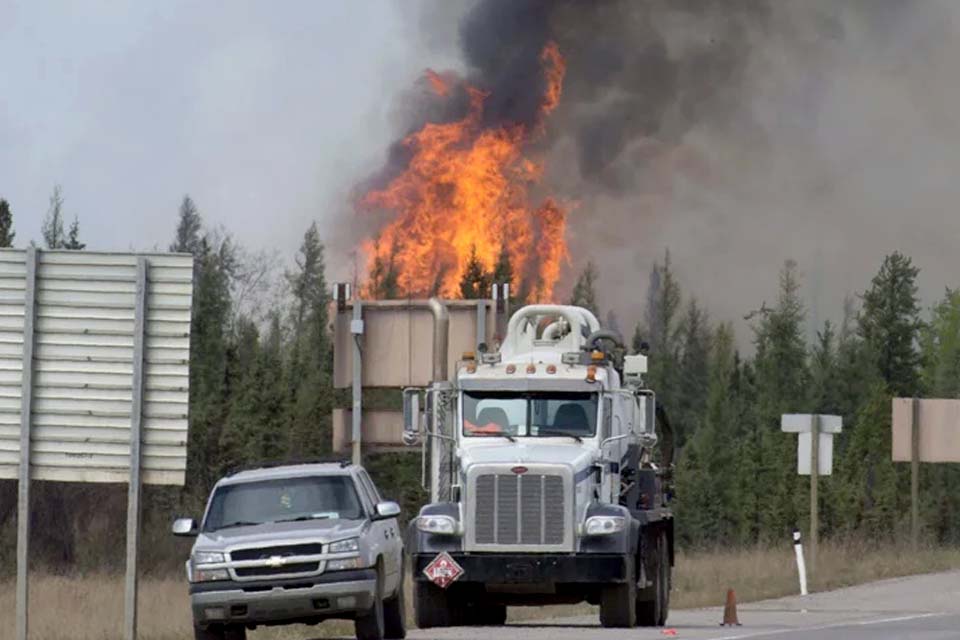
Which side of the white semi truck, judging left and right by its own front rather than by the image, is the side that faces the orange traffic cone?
left

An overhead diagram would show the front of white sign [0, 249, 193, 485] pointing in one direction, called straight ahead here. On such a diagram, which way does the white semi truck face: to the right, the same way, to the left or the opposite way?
the opposite way

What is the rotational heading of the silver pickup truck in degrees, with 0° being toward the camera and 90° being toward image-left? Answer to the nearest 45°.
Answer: approximately 0°

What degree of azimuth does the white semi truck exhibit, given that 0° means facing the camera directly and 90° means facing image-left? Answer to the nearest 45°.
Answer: approximately 0°

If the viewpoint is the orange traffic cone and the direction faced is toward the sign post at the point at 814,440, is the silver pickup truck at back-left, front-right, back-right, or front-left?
back-left

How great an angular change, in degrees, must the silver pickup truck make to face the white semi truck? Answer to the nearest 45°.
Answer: approximately 135° to its left

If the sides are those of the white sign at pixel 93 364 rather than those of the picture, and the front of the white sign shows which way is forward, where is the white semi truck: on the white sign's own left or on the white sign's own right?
on the white sign's own right

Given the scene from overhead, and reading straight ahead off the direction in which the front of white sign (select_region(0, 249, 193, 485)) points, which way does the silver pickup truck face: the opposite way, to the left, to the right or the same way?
the opposite way

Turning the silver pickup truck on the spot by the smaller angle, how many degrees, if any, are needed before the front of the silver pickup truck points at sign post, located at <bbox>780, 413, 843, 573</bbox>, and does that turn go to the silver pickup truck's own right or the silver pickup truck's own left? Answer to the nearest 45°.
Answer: approximately 135° to the silver pickup truck's own left

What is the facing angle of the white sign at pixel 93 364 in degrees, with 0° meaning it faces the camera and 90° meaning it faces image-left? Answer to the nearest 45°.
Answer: approximately 180°
